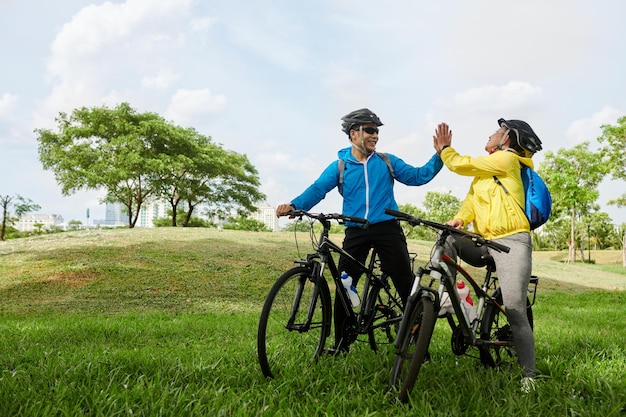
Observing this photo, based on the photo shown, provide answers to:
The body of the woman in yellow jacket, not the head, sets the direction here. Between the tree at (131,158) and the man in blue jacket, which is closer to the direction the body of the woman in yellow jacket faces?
the man in blue jacket

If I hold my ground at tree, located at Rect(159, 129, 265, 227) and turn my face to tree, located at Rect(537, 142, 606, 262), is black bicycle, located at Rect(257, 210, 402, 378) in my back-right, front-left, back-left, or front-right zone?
front-right

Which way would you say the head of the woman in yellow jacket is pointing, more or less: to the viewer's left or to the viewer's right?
to the viewer's left

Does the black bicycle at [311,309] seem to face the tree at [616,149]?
no

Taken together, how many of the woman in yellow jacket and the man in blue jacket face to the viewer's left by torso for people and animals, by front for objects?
1

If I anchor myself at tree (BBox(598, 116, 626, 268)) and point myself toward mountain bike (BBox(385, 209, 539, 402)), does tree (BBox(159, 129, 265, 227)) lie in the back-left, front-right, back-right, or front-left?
front-right

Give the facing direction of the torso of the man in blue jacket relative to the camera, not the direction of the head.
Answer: toward the camera

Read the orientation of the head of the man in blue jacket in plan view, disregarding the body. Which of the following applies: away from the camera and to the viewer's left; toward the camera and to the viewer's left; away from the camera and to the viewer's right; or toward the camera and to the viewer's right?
toward the camera and to the viewer's right

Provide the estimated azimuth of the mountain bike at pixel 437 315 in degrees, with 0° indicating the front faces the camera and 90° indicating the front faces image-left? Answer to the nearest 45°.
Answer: approximately 45°

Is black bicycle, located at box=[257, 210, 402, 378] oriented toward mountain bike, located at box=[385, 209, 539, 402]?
no

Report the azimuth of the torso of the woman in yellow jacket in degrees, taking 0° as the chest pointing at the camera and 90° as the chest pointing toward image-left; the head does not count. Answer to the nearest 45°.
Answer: approximately 90°

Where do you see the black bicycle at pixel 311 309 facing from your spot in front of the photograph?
facing the viewer and to the left of the viewer

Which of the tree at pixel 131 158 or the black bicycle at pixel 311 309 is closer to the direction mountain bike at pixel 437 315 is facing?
the black bicycle

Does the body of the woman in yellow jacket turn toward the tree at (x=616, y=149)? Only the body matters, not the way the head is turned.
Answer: no
